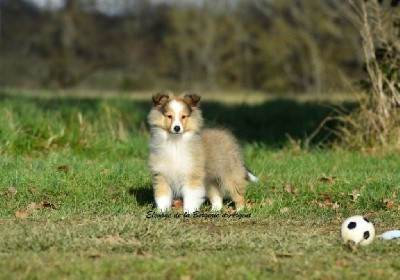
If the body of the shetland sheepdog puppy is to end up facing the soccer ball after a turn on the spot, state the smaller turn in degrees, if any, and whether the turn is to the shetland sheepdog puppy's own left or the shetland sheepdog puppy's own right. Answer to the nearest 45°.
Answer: approximately 90° to the shetland sheepdog puppy's own left

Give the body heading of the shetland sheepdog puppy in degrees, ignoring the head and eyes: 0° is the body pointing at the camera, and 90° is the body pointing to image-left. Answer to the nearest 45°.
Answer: approximately 45°
